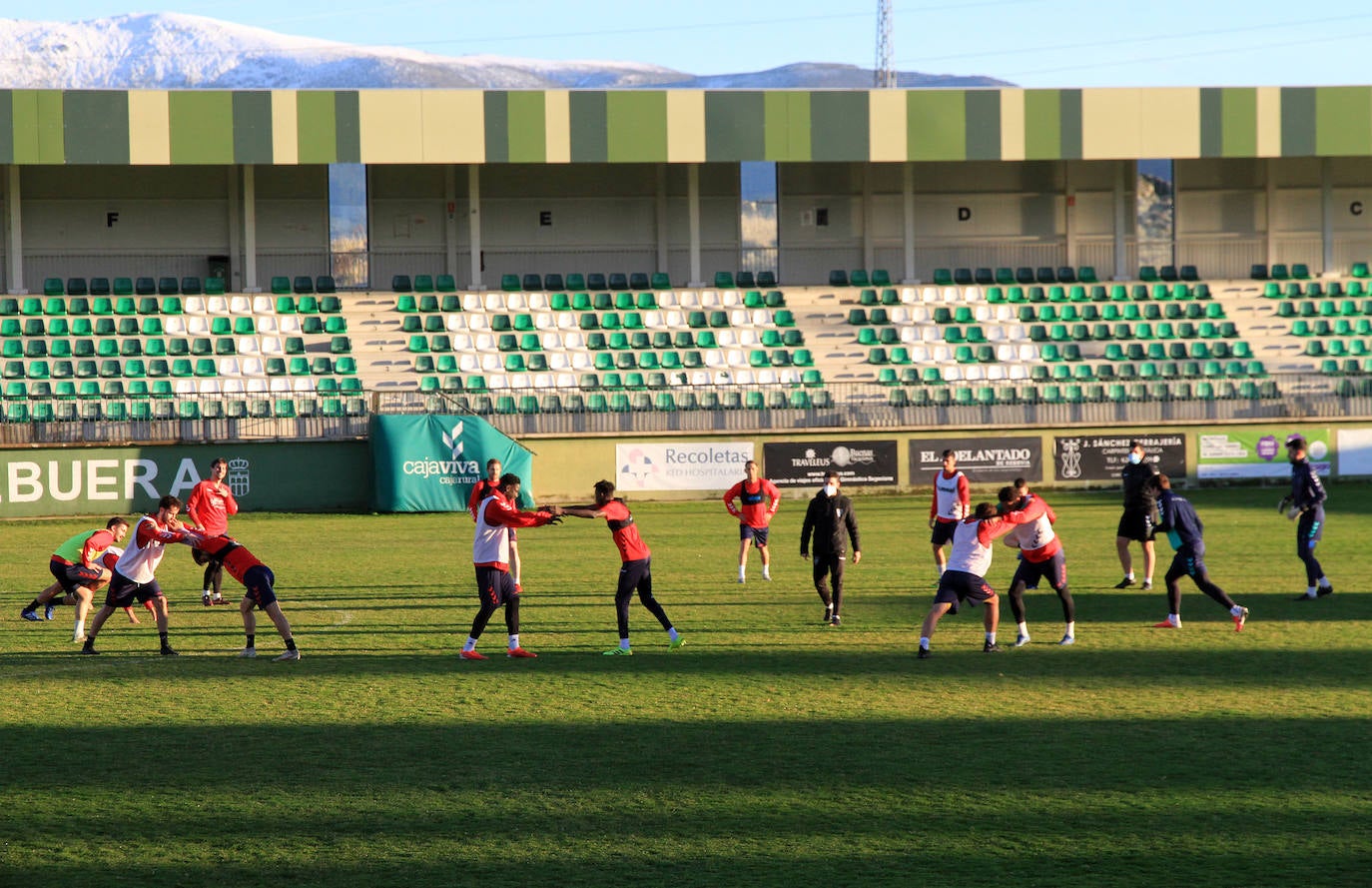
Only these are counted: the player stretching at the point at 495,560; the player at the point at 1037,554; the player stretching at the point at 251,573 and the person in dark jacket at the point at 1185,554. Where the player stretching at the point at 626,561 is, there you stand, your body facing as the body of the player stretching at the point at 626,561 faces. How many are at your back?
2

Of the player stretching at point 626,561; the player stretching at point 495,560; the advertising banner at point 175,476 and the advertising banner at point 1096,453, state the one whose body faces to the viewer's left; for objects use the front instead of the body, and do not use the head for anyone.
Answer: the player stretching at point 626,561

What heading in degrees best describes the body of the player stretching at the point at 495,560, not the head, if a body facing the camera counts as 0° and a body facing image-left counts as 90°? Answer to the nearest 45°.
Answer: approximately 270°

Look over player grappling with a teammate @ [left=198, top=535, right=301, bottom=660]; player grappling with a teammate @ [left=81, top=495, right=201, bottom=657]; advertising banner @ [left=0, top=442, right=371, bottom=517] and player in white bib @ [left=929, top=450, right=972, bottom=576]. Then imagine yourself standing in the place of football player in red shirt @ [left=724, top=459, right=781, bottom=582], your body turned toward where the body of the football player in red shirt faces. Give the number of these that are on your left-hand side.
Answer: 1

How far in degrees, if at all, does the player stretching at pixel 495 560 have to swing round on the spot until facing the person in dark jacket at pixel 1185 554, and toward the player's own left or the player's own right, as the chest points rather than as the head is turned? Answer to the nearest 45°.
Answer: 0° — they already face them

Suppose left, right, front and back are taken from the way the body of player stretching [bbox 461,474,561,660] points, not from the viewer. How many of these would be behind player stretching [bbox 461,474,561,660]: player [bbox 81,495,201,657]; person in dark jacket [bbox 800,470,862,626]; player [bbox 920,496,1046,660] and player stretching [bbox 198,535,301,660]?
2

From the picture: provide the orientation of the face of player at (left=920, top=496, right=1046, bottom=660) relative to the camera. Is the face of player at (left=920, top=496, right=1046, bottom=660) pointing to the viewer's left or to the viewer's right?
to the viewer's right

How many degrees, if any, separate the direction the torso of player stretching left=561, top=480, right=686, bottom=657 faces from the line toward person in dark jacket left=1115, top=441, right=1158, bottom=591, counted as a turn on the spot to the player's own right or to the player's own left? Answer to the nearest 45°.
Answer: approximately 135° to the player's own right

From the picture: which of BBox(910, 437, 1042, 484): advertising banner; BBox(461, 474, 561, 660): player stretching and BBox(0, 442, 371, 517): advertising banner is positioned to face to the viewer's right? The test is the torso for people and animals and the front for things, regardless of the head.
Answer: the player stretching

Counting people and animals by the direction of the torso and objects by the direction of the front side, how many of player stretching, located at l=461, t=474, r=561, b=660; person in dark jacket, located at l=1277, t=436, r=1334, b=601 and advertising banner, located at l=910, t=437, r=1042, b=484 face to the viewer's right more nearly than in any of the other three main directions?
1

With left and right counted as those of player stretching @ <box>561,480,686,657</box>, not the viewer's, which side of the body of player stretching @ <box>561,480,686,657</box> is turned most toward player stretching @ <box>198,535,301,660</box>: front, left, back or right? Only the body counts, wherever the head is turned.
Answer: front

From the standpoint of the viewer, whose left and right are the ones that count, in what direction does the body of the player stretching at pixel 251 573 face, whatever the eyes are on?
facing to the left of the viewer

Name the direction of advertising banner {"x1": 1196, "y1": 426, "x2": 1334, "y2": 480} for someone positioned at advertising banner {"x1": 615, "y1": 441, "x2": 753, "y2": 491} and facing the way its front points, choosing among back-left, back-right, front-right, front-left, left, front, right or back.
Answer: left

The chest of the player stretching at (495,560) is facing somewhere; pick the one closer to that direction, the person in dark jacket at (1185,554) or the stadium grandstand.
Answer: the person in dark jacket
